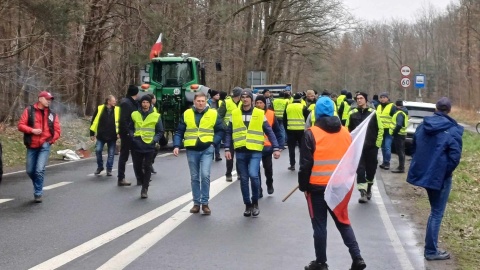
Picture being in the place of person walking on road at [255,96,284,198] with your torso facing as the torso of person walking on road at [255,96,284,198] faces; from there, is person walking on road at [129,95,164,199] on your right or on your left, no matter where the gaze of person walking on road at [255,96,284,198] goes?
on your right

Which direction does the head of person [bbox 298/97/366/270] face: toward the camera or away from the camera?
away from the camera

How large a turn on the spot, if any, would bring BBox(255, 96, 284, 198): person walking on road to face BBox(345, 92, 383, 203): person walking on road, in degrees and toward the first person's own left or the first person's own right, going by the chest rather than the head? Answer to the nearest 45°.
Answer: approximately 90° to the first person's own left

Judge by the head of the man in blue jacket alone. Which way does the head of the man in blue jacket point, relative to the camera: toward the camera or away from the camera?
away from the camera

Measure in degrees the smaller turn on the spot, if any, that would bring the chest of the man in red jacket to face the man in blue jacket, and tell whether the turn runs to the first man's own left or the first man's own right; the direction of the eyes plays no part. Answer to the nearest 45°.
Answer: approximately 45° to the first man's own left

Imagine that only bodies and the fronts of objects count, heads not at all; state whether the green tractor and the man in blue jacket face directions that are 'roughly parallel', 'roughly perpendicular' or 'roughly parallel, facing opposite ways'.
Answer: roughly perpendicular

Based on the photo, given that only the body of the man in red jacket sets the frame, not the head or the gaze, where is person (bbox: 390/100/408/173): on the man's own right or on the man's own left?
on the man's own left
